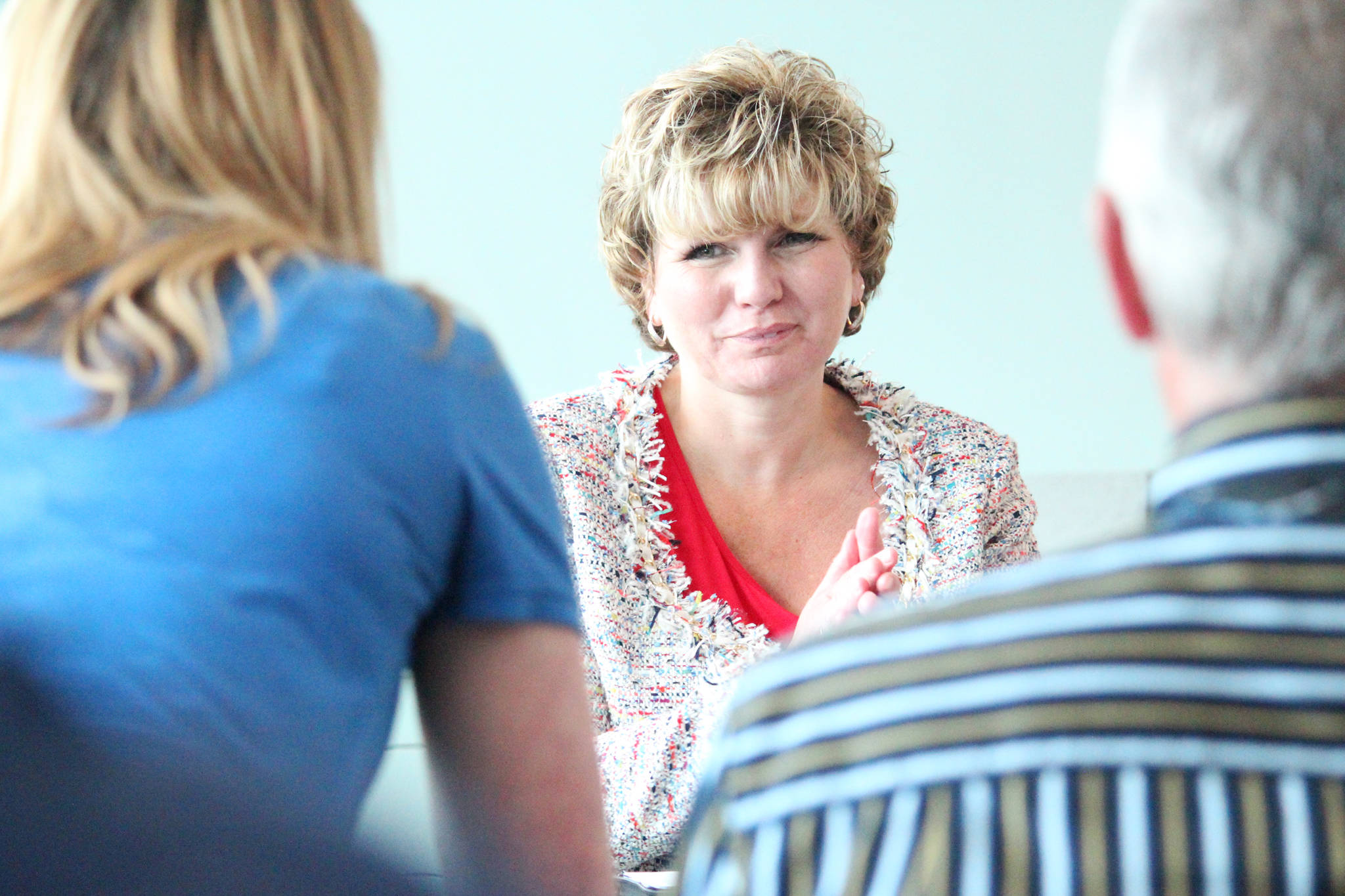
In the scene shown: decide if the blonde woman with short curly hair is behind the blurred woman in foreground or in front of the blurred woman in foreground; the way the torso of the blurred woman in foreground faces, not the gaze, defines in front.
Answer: in front

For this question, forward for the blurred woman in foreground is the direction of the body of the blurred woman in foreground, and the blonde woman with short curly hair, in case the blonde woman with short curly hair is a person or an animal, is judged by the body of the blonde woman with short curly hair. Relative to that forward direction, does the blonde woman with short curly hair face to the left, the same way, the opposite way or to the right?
the opposite way

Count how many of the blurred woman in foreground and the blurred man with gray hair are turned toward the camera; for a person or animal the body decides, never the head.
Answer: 0

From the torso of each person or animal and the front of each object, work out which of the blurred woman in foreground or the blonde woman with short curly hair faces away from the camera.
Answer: the blurred woman in foreground

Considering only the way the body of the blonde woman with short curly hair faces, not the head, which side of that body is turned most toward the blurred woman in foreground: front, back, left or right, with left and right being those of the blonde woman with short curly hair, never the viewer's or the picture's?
front

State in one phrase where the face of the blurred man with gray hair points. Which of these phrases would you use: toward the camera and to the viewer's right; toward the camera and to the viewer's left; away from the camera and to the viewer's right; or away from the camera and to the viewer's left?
away from the camera and to the viewer's left

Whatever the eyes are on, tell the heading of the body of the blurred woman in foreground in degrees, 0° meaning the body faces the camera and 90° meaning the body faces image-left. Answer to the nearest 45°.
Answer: approximately 180°

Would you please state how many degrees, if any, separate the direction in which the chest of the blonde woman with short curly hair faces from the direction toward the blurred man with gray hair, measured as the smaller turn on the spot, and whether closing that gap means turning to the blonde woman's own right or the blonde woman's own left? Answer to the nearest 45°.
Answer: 0° — they already face them

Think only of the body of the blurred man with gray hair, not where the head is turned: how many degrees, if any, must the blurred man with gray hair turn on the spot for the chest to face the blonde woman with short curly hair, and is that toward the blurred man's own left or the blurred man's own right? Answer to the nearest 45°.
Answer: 0° — they already face them

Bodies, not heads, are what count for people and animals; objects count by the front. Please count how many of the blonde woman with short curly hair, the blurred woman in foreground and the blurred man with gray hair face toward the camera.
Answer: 1

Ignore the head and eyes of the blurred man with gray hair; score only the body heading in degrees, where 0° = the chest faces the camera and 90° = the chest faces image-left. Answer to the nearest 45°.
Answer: approximately 180°
